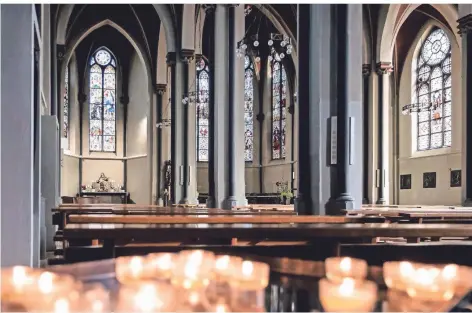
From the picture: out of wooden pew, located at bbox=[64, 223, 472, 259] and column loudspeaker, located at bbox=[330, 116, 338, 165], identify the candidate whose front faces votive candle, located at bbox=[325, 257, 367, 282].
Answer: the column loudspeaker

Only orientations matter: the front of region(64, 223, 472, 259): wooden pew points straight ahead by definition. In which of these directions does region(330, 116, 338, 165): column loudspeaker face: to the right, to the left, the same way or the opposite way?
the opposite way

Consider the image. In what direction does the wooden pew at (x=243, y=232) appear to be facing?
away from the camera

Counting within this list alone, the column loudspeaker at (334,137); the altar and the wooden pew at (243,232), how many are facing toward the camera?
2

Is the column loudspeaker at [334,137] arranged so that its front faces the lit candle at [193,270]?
yes

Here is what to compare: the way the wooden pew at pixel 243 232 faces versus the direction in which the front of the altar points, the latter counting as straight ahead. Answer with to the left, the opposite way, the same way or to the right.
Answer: the opposite way

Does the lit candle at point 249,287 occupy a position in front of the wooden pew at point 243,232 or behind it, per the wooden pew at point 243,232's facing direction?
behind

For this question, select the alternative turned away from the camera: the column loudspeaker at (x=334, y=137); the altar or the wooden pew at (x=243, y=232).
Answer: the wooden pew

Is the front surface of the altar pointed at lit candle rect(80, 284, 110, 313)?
yes

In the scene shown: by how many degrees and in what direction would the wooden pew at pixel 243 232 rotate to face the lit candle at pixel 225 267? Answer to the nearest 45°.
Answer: approximately 180°

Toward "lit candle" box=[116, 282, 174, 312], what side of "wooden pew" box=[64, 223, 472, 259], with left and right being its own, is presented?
back

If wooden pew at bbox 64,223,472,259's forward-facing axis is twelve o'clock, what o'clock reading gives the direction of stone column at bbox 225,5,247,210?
The stone column is roughly at 12 o'clock from the wooden pew.
